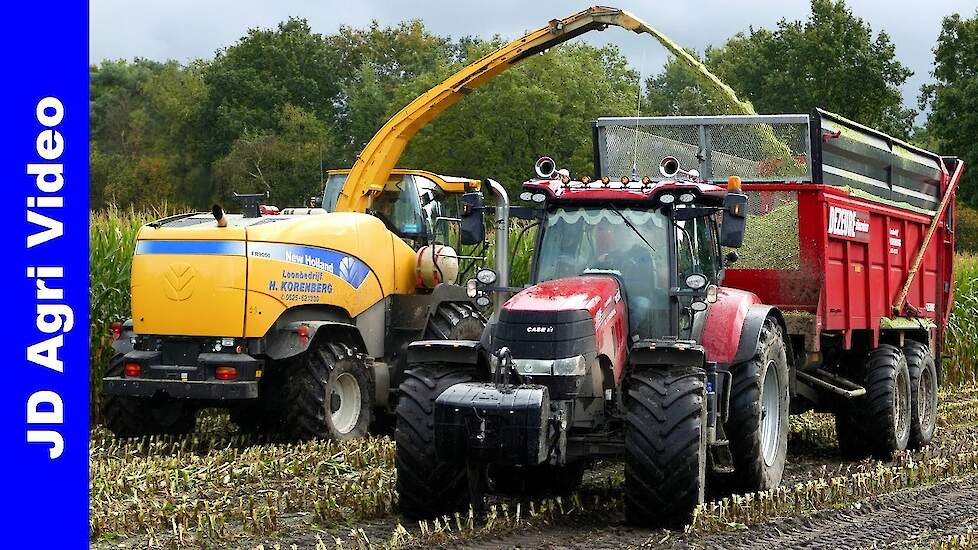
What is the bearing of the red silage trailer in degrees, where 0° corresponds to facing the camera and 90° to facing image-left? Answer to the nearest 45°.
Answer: approximately 45°

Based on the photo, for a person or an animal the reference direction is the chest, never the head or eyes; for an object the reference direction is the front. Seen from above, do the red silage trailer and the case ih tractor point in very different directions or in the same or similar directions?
same or similar directions

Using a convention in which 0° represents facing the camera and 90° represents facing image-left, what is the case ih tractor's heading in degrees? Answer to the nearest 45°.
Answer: approximately 45°
